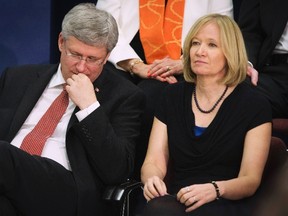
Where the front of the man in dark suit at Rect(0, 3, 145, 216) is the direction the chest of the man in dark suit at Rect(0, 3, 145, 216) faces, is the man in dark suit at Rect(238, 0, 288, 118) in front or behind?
behind

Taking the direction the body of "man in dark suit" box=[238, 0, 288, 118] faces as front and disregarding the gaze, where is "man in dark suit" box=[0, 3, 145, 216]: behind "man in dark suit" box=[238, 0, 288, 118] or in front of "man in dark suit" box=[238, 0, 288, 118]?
in front

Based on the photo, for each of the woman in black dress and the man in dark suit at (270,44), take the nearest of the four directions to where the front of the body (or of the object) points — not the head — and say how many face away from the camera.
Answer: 0

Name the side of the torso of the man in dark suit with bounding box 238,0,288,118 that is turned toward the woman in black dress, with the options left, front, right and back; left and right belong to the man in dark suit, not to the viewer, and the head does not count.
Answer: front

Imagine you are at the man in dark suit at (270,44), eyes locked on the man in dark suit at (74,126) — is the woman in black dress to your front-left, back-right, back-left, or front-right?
front-left

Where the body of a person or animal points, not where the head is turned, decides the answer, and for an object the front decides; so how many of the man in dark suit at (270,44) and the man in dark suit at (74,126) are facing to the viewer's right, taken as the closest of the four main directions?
0

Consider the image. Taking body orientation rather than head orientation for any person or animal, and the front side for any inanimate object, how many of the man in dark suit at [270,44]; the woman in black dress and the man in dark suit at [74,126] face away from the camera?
0

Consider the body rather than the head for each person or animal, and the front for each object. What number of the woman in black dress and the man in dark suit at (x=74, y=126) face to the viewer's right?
0

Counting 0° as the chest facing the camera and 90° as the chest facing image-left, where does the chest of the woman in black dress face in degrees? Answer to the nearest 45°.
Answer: approximately 45°

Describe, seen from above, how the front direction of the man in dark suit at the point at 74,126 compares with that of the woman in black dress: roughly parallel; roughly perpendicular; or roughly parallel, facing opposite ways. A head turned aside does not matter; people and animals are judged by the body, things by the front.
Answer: roughly parallel

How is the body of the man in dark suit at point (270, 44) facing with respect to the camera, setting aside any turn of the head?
toward the camera
